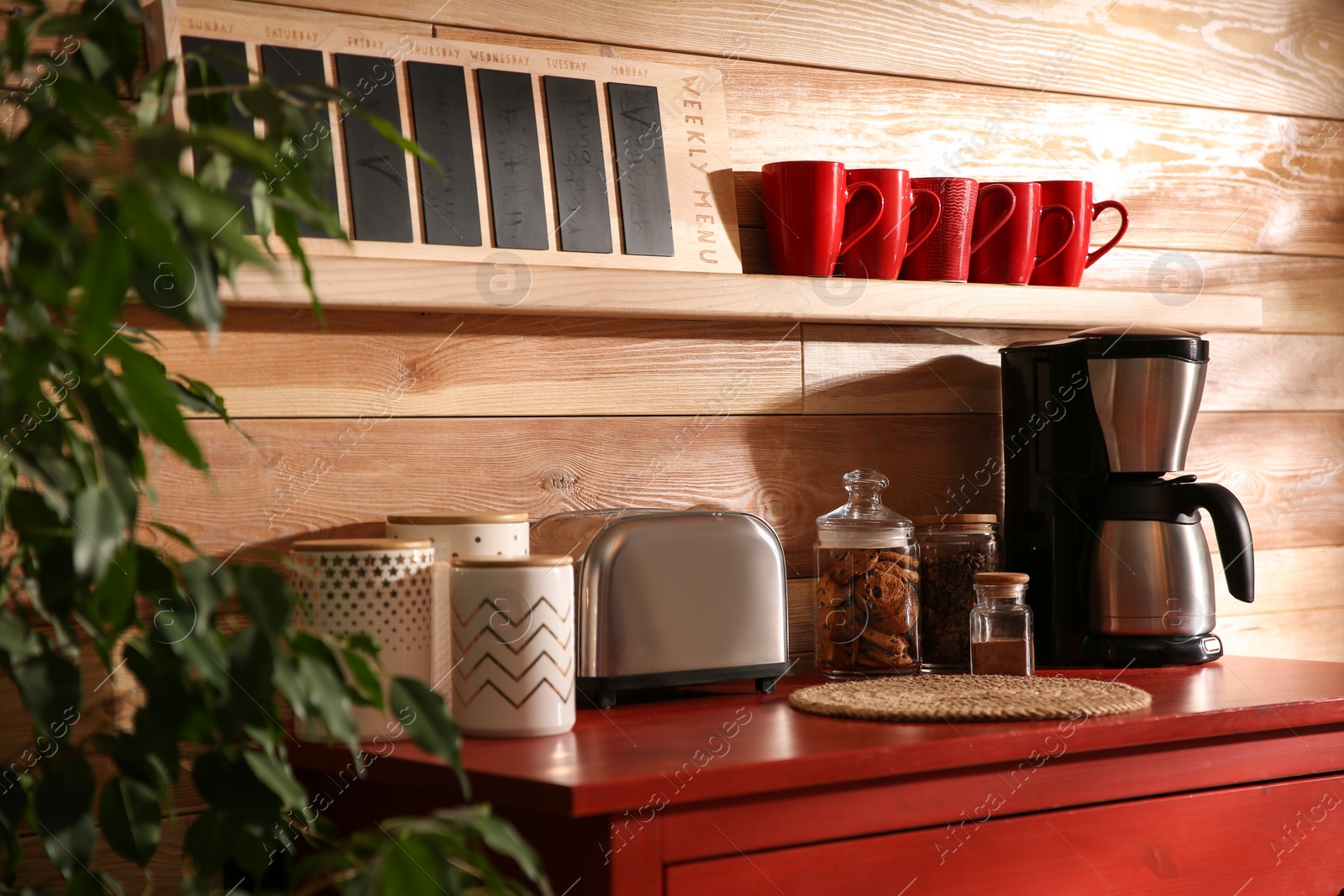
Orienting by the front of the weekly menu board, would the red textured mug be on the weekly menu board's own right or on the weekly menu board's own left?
on the weekly menu board's own left

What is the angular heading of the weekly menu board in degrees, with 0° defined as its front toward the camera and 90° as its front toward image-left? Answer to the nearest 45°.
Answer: approximately 315°

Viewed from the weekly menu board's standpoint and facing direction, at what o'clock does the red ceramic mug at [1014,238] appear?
The red ceramic mug is roughly at 10 o'clock from the weekly menu board.

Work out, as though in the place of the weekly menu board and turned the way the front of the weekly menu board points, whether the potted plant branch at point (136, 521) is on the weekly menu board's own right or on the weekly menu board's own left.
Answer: on the weekly menu board's own right
